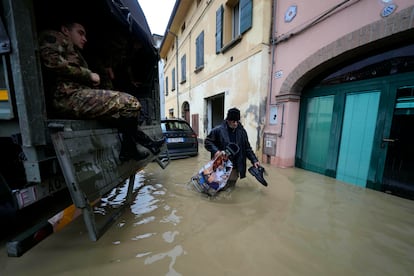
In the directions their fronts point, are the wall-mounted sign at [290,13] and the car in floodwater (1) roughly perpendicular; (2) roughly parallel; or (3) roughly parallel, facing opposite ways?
roughly perpendicular

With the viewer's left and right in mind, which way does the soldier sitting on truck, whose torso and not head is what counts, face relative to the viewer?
facing to the right of the viewer

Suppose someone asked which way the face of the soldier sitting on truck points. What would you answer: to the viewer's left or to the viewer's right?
to the viewer's right

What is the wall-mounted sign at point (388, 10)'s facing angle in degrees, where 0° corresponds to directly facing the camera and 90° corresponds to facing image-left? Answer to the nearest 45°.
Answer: approximately 45°

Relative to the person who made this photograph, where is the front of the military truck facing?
facing away from the viewer and to the left of the viewer

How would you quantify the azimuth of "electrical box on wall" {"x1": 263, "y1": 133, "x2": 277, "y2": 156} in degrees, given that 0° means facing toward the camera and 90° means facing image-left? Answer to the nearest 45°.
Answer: approximately 45°
